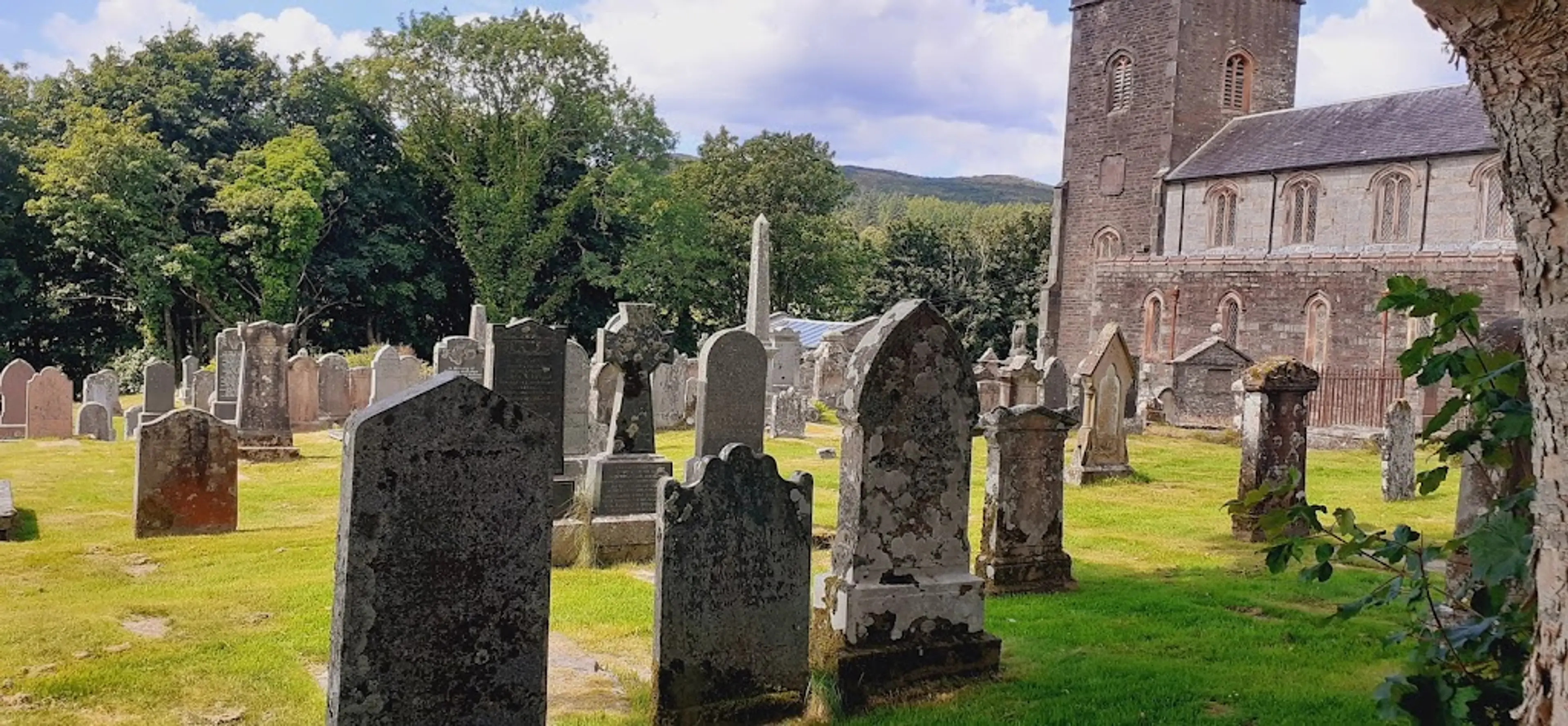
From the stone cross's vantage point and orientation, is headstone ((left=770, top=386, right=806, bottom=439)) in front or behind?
behind

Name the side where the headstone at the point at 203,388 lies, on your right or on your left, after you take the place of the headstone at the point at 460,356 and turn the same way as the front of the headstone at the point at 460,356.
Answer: on your right

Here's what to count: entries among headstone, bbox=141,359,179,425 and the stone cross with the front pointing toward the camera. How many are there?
2

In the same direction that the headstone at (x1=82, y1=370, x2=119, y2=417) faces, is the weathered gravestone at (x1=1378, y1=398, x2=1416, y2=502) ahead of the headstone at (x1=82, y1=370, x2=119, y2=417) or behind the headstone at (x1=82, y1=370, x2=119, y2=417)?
ahead

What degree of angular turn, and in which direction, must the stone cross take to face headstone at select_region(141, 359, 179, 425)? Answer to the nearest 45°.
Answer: approximately 135° to its right

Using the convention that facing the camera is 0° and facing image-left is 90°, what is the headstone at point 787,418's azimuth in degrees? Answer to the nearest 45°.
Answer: approximately 0°

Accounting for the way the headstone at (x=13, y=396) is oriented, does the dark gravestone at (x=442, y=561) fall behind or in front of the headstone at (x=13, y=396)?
in front
